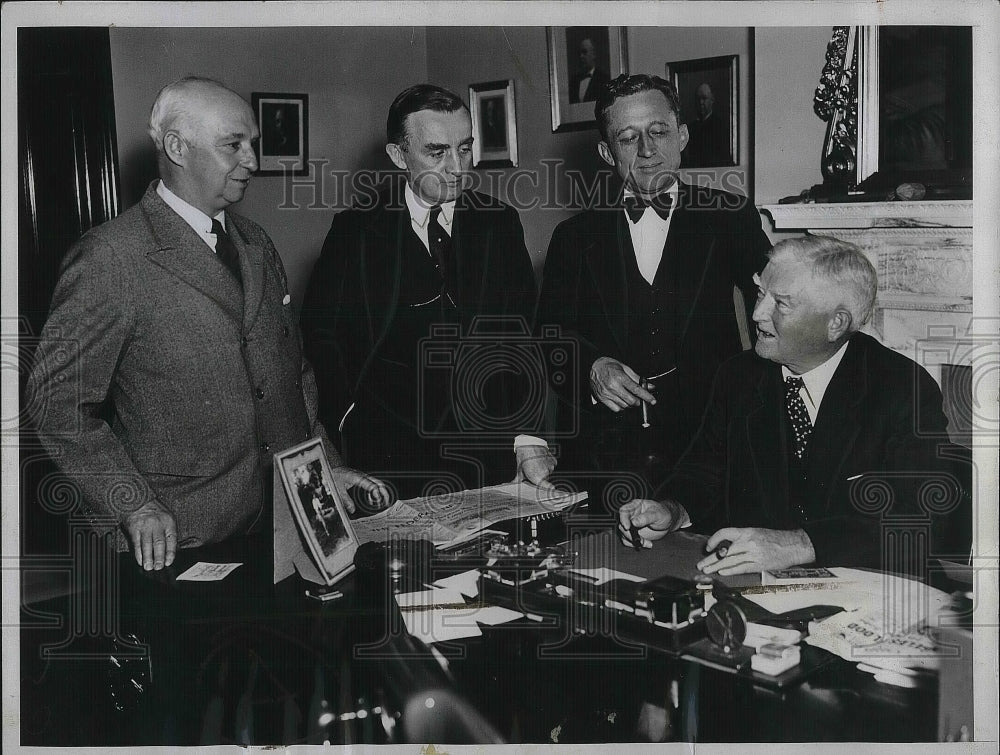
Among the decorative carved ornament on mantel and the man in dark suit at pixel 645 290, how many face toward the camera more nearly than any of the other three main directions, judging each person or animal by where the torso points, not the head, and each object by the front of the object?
2

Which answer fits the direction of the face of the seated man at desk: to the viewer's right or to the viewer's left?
to the viewer's left

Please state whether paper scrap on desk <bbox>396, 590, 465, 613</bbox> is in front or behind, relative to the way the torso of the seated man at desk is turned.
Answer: in front

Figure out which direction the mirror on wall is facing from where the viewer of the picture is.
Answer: facing the viewer

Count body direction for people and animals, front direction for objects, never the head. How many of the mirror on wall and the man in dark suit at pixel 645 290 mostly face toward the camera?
2

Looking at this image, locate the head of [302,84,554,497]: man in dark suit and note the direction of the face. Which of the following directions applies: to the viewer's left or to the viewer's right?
to the viewer's right

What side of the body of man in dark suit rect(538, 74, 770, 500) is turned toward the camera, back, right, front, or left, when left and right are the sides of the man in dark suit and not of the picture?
front

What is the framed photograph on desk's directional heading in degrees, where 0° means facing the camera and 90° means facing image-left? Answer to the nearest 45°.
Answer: approximately 315°

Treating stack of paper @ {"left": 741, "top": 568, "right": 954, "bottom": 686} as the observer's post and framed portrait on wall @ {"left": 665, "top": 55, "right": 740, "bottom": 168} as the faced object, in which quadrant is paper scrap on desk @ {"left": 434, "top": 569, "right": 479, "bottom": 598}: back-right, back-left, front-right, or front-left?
front-left

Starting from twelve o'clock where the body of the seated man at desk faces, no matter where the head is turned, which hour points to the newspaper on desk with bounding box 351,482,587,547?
The newspaper on desk is roughly at 1 o'clock from the seated man at desk.

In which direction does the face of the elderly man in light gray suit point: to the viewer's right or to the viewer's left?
to the viewer's right
